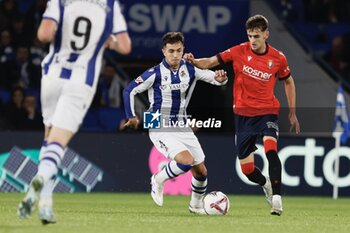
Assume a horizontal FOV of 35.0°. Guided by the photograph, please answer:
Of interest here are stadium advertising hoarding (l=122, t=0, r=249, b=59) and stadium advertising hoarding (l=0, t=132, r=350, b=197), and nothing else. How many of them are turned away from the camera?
0

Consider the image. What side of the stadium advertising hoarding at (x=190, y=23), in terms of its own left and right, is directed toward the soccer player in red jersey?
front

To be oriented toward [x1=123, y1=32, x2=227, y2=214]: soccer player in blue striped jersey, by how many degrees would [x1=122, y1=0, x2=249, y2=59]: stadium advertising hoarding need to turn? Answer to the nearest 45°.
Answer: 0° — it already faces them

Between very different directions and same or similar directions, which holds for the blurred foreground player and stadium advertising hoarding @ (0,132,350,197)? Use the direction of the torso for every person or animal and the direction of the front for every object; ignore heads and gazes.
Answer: very different directions

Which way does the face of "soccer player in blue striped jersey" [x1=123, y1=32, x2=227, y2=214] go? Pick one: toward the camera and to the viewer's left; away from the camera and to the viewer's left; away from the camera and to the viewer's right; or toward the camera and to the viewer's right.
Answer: toward the camera and to the viewer's right

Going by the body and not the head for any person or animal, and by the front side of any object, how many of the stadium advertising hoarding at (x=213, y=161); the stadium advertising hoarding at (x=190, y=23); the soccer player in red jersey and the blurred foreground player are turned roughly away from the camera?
1

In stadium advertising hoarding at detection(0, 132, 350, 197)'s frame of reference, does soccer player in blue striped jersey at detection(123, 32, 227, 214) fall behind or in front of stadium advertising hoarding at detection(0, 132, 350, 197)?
in front

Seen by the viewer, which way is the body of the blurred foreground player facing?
away from the camera

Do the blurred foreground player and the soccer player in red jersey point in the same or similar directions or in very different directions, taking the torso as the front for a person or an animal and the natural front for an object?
very different directions
